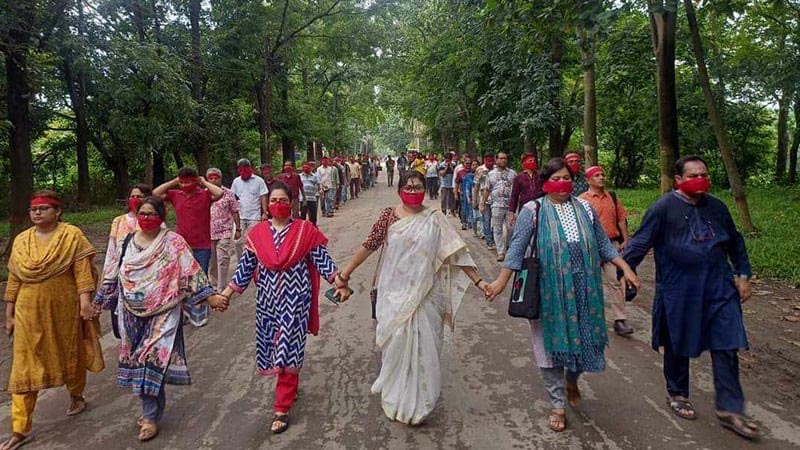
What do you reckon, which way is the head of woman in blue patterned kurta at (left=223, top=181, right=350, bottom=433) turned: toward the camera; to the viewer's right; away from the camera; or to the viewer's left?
toward the camera

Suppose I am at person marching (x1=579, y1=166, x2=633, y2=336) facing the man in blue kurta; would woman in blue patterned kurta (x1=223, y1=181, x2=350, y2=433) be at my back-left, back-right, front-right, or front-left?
front-right

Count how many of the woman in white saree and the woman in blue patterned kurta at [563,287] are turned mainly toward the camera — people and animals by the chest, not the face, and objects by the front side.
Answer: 2

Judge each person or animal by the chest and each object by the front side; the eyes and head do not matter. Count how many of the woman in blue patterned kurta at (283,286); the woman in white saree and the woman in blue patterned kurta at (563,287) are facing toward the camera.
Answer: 3

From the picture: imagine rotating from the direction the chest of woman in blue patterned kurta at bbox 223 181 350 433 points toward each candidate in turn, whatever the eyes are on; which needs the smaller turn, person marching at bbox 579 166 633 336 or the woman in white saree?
the woman in white saree

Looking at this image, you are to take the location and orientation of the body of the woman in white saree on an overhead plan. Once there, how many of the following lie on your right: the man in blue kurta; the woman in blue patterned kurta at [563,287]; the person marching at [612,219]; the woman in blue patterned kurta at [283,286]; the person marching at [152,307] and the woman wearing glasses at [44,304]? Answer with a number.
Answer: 3

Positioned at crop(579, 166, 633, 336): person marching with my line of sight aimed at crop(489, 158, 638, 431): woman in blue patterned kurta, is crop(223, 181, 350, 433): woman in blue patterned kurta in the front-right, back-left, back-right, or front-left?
front-right

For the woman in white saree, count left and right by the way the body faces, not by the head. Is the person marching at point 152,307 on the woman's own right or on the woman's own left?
on the woman's own right

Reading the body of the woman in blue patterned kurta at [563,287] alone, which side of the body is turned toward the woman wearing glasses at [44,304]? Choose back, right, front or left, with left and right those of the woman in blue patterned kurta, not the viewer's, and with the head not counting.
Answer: right

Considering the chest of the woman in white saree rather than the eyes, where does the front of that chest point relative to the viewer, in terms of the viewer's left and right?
facing the viewer

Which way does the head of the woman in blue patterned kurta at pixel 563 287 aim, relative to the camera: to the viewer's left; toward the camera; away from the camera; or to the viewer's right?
toward the camera

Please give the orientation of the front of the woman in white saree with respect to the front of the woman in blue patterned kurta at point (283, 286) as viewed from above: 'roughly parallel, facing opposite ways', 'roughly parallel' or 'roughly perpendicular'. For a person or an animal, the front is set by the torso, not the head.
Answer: roughly parallel

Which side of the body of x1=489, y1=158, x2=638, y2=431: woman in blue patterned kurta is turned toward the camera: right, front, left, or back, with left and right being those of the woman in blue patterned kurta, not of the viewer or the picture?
front

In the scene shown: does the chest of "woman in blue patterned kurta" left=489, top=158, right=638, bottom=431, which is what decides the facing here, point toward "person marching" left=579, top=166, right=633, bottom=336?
no

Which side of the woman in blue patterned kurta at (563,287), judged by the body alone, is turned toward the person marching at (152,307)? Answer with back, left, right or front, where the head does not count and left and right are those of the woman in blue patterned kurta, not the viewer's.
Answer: right

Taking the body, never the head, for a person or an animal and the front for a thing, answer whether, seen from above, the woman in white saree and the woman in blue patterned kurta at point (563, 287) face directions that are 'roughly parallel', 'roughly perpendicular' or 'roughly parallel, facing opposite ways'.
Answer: roughly parallel

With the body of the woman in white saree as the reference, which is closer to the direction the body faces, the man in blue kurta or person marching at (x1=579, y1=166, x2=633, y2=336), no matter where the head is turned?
the man in blue kurta

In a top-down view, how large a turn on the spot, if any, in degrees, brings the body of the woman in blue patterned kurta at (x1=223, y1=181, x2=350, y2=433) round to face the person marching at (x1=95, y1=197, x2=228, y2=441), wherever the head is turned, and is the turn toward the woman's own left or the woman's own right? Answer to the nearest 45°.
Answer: approximately 90° to the woman's own right

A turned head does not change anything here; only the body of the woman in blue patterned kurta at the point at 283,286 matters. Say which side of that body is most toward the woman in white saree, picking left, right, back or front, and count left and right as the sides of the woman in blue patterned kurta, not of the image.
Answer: left

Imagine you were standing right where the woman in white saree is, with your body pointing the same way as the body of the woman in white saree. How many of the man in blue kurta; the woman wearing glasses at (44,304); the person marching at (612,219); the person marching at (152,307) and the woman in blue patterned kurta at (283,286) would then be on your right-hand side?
3
